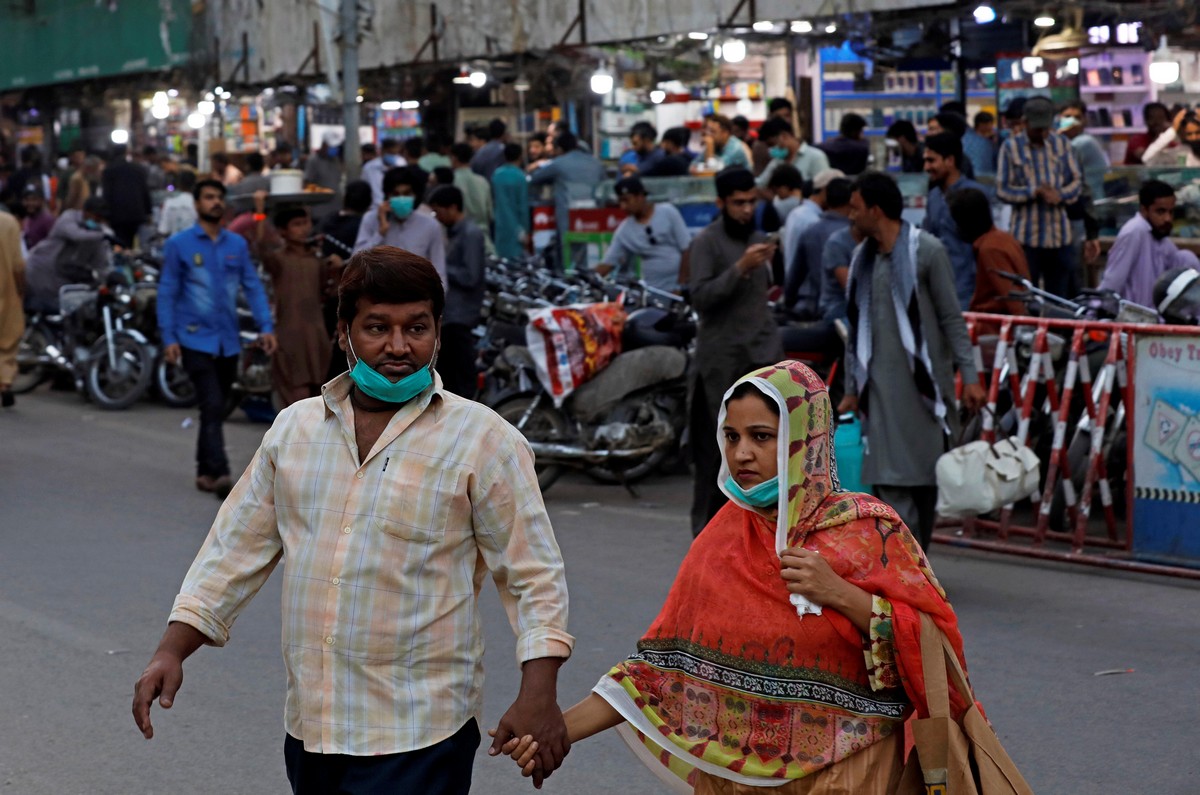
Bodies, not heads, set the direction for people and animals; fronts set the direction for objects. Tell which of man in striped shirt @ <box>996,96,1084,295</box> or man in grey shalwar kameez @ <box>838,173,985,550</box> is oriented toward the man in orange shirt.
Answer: the man in striped shirt

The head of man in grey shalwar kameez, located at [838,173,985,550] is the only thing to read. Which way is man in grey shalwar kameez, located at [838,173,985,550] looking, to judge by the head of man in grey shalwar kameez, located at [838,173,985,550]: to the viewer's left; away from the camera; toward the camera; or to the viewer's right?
to the viewer's left

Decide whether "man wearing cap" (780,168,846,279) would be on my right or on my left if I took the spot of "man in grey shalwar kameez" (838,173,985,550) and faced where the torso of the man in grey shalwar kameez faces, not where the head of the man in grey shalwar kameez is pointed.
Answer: on my right

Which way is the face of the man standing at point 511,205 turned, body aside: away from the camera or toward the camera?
away from the camera

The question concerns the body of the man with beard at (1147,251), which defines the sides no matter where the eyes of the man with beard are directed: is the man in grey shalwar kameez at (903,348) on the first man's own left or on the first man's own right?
on the first man's own right

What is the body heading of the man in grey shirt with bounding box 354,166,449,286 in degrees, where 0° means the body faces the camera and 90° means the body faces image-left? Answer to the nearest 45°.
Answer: approximately 0°

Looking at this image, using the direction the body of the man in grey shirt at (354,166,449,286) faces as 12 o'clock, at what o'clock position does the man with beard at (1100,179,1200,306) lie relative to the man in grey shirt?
The man with beard is roughly at 10 o'clock from the man in grey shirt.

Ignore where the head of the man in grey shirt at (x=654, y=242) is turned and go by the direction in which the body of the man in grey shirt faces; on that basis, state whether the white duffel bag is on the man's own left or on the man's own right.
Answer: on the man's own left

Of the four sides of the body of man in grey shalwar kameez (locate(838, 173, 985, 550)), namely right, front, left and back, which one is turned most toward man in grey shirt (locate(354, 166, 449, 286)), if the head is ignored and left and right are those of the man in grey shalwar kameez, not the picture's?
right
